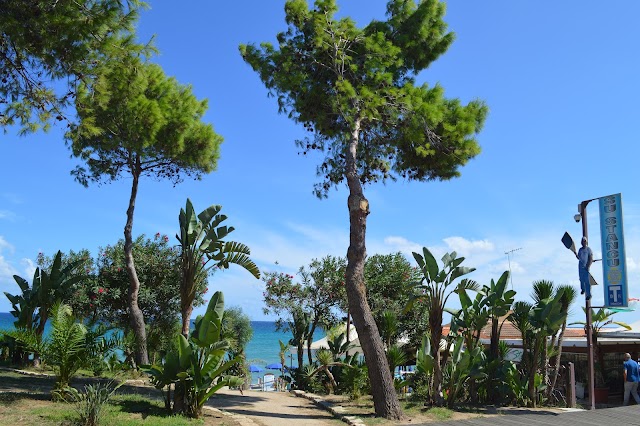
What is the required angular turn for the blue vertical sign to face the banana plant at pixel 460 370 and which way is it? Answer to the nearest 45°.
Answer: approximately 45° to its right

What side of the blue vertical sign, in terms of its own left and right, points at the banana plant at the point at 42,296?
right

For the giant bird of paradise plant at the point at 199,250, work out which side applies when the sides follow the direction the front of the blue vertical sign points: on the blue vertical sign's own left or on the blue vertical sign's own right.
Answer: on the blue vertical sign's own right

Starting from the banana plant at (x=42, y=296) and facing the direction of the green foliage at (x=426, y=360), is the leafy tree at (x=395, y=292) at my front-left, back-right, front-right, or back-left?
front-left

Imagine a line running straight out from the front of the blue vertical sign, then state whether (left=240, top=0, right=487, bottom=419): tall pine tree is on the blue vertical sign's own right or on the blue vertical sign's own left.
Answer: on the blue vertical sign's own right

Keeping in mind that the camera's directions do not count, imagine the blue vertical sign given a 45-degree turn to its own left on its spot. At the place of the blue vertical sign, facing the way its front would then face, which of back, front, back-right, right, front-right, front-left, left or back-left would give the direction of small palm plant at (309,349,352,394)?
back-right

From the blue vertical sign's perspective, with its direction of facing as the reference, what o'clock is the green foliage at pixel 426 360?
The green foliage is roughly at 2 o'clock from the blue vertical sign.

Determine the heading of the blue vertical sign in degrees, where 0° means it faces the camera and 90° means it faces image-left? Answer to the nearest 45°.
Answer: approximately 0°

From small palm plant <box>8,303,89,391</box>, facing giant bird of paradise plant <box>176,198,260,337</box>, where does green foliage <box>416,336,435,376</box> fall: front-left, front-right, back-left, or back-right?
front-right

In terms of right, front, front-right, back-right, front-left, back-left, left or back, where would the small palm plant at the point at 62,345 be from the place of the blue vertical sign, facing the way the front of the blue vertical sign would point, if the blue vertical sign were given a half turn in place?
back-left

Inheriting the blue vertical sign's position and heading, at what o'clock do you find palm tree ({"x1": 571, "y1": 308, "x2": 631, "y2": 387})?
The palm tree is roughly at 6 o'clock from the blue vertical sign.

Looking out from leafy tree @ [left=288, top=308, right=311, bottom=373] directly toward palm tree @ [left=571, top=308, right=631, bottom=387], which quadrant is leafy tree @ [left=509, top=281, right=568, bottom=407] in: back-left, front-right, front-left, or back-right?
front-right

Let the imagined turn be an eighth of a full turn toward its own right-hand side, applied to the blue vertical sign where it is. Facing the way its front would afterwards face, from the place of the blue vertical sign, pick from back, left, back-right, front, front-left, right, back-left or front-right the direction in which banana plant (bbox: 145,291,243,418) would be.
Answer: front

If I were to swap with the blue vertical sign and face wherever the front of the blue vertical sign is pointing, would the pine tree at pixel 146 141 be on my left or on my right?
on my right
